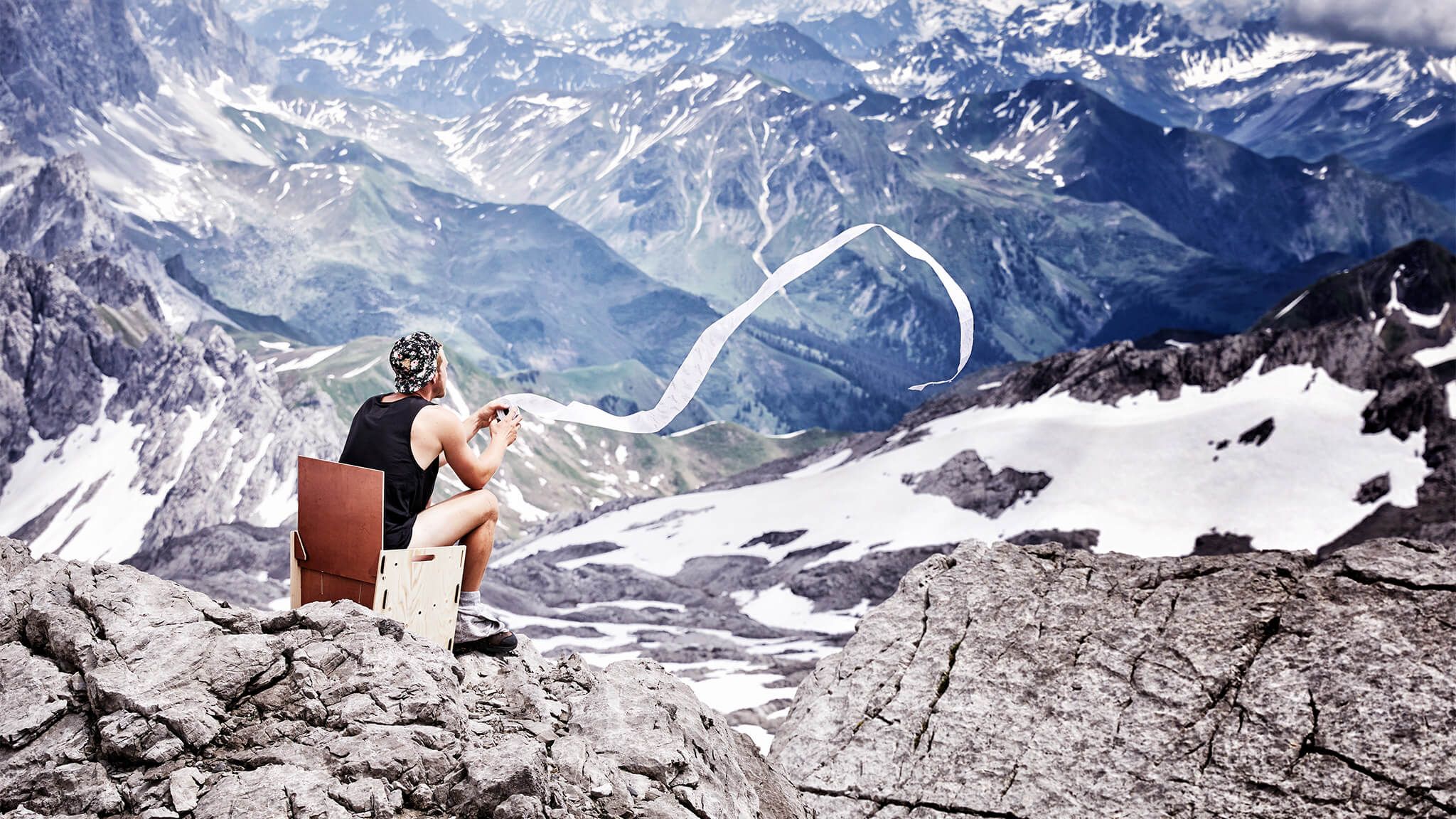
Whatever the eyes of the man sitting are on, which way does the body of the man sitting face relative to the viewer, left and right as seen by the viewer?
facing away from the viewer and to the right of the viewer

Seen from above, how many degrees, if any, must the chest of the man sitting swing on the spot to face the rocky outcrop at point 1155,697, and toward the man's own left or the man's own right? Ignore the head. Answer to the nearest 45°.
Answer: approximately 45° to the man's own right

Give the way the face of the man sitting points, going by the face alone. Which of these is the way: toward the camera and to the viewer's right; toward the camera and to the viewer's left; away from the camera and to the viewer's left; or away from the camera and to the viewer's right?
away from the camera and to the viewer's right
